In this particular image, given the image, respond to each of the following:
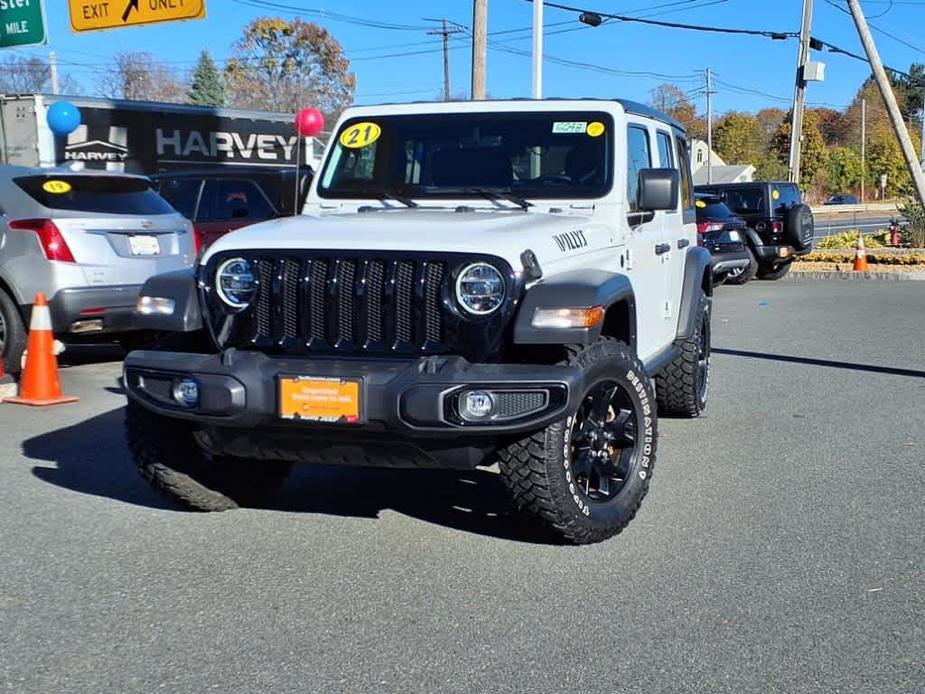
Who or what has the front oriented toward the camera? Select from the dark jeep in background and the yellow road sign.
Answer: the yellow road sign

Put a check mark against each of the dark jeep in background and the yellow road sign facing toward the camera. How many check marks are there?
1

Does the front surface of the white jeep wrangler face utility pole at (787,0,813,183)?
no

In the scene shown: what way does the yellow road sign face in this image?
toward the camera

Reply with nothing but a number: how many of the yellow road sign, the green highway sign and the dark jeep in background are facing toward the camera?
2

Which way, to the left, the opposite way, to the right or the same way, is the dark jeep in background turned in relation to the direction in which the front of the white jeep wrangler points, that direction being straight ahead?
to the right

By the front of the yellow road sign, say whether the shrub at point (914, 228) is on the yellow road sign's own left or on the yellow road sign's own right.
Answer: on the yellow road sign's own left

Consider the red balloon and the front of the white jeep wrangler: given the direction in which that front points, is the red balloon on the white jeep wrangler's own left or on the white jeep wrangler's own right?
on the white jeep wrangler's own right

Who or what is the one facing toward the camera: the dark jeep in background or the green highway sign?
the green highway sign

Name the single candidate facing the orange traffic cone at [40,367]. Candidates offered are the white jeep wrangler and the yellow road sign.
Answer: the yellow road sign

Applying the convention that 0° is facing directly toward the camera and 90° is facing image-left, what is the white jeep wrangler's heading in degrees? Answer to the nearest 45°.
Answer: approximately 45°

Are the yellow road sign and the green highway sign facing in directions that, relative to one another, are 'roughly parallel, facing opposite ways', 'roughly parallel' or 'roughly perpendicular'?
roughly parallel

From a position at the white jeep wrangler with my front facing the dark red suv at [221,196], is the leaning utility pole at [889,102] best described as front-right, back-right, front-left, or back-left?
front-right

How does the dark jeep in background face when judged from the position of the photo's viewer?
facing away from the viewer and to the left of the viewer

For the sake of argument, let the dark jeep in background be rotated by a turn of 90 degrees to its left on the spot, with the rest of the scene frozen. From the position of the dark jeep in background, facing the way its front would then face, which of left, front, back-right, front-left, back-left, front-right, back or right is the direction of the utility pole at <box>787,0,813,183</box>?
back-right

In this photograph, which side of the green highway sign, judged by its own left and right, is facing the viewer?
front

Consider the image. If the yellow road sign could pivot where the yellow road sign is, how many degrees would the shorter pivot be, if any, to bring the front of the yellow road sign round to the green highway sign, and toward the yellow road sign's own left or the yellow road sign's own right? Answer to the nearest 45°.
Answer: approximately 90° to the yellow road sign's own right
